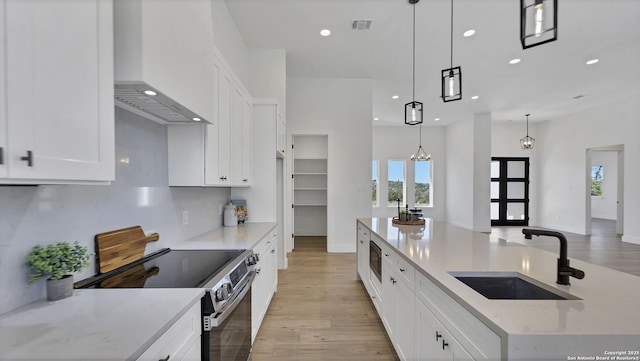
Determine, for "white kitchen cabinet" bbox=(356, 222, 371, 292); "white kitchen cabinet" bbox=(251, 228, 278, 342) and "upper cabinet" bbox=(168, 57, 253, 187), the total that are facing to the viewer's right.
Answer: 2

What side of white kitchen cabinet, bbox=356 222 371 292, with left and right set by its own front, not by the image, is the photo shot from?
left

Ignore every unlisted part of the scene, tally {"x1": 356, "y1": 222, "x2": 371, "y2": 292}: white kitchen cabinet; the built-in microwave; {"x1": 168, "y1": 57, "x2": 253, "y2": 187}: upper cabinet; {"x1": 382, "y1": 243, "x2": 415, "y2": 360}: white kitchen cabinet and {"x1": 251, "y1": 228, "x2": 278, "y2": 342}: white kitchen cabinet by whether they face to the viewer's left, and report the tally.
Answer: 3

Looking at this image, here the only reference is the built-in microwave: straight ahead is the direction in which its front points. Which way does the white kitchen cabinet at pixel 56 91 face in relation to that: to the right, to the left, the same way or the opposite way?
the opposite way

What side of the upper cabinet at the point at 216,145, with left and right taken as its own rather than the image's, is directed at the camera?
right

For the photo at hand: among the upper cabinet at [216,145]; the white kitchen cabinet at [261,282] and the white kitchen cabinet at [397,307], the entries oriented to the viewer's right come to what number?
2

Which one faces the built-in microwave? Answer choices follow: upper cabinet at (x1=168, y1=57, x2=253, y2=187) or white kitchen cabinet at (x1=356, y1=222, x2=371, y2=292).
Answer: the upper cabinet

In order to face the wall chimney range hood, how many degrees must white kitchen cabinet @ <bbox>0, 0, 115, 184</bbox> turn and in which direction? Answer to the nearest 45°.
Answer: approximately 90° to its left

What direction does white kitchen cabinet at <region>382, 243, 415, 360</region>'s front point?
to the viewer's left

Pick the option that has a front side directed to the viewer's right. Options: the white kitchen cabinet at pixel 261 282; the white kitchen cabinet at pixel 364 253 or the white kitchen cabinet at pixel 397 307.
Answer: the white kitchen cabinet at pixel 261 282

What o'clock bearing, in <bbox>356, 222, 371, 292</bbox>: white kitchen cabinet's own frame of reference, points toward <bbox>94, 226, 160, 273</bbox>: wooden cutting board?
The wooden cutting board is roughly at 10 o'clock from the white kitchen cabinet.

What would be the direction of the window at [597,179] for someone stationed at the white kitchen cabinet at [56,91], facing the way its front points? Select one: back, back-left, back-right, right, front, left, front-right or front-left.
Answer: front-left

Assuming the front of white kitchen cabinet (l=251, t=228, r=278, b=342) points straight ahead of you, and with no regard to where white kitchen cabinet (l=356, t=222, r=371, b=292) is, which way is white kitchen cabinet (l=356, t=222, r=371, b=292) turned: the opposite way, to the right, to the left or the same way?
the opposite way

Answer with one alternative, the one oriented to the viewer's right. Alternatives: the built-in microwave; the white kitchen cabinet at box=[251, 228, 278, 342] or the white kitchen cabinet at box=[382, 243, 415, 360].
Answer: the white kitchen cabinet at box=[251, 228, 278, 342]

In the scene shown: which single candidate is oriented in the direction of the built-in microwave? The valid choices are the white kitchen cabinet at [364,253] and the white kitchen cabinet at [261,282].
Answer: the white kitchen cabinet at [261,282]
